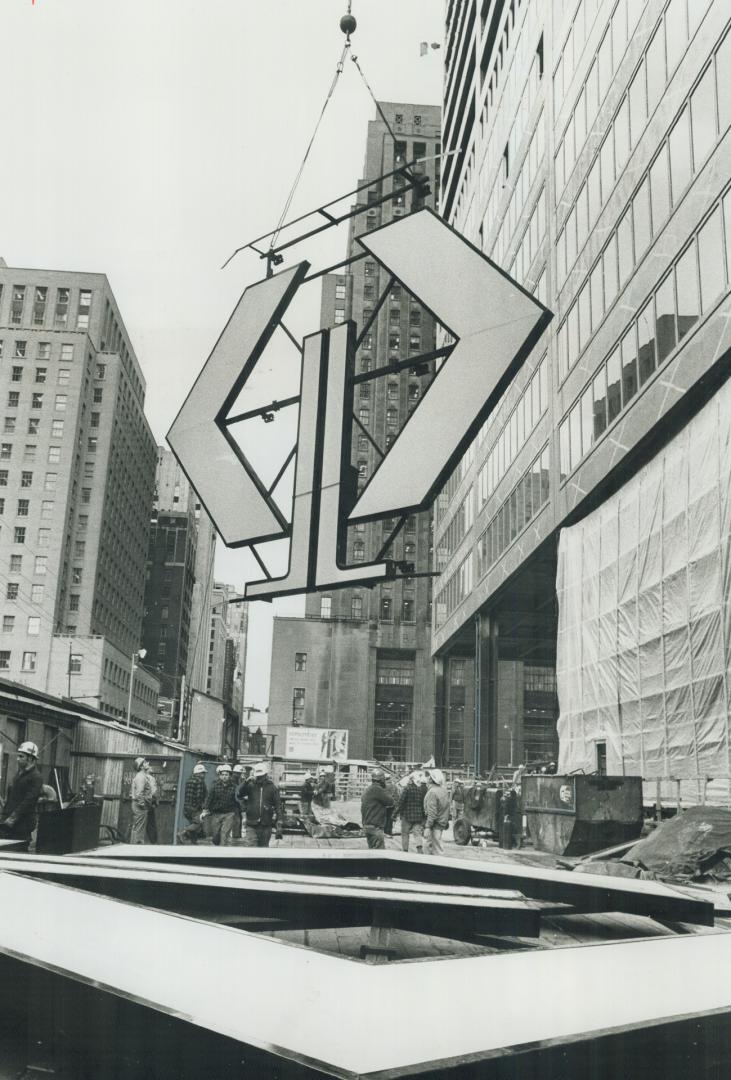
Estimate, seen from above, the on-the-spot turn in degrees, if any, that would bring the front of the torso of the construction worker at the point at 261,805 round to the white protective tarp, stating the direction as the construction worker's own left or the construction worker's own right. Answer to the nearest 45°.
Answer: approximately 135° to the construction worker's own left

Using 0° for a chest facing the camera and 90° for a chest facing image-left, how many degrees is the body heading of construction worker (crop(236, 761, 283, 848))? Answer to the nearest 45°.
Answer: approximately 0°

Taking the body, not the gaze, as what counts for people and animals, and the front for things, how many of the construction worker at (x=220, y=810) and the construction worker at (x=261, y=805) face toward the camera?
2

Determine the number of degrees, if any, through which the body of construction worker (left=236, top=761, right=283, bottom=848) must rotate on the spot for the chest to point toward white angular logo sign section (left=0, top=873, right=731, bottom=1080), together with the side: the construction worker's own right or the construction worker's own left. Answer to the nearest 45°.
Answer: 0° — they already face it

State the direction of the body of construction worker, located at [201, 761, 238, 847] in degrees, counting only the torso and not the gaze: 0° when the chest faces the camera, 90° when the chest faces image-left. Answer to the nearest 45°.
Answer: approximately 0°

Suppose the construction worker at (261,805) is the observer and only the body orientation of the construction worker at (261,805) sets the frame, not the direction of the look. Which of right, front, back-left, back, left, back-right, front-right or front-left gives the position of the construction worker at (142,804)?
back-right

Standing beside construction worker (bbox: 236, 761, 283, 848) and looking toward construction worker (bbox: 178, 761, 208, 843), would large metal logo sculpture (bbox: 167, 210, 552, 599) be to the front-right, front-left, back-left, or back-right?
back-left

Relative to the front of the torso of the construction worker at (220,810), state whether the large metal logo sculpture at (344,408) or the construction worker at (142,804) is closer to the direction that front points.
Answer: the large metal logo sculpture
